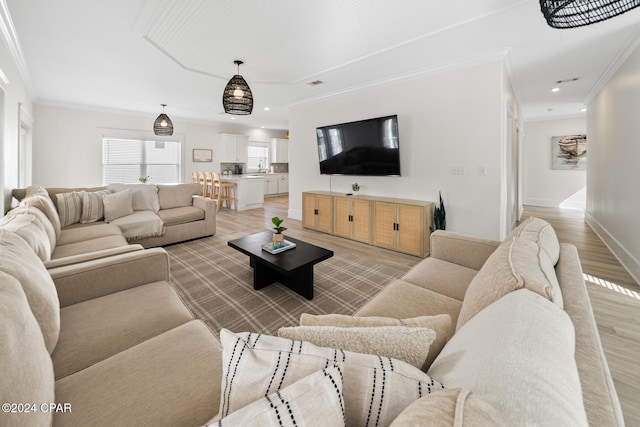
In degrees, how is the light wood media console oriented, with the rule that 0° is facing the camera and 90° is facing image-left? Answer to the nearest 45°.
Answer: approximately 45°
